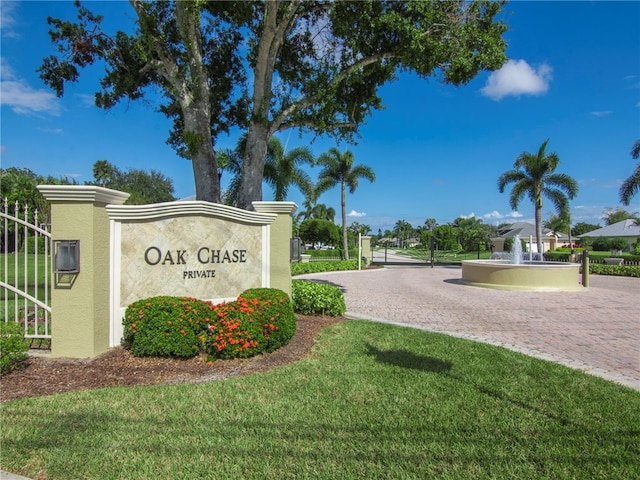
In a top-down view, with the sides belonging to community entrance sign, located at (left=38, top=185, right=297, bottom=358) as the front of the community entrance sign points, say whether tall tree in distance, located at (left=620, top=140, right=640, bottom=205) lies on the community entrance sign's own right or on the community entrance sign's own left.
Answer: on the community entrance sign's own left

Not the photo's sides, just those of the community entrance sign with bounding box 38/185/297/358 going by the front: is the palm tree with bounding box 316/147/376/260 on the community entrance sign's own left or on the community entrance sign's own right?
on the community entrance sign's own left

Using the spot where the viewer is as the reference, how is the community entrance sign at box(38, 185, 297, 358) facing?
facing the viewer and to the right of the viewer

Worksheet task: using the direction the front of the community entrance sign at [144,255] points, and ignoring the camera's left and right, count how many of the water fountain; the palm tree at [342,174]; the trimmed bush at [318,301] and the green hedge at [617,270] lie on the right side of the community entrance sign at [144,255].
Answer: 0

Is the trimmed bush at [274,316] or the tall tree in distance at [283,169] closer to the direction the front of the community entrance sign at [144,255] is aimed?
the trimmed bush

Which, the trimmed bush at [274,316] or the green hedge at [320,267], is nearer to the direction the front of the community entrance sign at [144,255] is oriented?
the trimmed bush

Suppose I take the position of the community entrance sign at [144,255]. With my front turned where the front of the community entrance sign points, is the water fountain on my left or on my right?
on my left

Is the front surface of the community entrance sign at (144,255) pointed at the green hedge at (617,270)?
no

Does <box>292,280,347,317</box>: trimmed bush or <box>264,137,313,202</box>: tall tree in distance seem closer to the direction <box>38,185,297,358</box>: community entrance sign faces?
the trimmed bush

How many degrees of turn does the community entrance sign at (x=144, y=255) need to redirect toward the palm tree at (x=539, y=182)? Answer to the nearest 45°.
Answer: approximately 90° to its left

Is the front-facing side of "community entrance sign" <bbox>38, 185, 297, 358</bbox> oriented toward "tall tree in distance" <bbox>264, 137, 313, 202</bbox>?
no

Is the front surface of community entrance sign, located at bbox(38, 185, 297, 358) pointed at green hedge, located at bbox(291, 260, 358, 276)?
no

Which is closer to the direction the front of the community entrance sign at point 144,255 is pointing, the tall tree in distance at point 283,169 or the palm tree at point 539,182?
the palm tree

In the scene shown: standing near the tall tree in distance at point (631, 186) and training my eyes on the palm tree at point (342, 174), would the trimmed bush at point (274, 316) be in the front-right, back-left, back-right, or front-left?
front-left

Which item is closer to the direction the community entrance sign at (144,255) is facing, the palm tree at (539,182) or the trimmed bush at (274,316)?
the trimmed bush

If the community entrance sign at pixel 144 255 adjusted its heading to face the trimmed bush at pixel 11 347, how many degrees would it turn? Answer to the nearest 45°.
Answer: approximately 90° to its right
